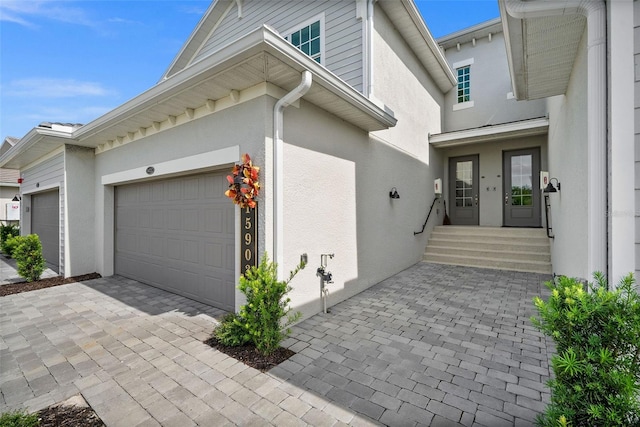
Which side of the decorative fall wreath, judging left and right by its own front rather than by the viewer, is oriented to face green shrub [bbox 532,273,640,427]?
left

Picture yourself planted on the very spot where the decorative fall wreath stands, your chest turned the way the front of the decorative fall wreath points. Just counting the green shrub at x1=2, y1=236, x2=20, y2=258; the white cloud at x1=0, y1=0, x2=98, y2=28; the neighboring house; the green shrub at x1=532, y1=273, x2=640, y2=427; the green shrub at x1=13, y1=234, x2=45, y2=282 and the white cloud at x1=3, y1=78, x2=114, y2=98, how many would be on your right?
5

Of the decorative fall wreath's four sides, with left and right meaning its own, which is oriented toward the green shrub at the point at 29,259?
right

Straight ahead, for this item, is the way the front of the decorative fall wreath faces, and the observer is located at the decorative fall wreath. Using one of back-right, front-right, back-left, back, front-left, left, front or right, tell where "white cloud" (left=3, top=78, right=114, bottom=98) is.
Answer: right

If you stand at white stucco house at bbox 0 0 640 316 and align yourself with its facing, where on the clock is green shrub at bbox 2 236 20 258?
The green shrub is roughly at 2 o'clock from the white stucco house.

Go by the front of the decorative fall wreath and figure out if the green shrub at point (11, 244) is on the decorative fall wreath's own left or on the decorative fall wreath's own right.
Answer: on the decorative fall wreath's own right

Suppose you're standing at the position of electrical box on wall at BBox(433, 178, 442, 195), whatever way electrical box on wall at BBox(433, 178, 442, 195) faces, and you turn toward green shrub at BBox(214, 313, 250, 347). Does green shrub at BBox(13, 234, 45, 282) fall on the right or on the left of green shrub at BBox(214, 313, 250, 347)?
right

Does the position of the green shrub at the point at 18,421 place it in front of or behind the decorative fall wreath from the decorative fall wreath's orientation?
in front
